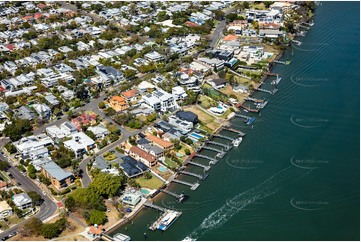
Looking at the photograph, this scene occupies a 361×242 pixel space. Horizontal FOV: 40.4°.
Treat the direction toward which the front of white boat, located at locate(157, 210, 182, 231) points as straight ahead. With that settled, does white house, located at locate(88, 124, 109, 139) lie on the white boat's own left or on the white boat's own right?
on the white boat's own left

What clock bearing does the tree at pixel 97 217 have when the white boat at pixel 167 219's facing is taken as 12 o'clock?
The tree is roughly at 7 o'clock from the white boat.

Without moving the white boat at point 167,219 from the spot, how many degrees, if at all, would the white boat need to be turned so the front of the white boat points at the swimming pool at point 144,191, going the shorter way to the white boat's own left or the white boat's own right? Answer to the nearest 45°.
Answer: approximately 90° to the white boat's own left

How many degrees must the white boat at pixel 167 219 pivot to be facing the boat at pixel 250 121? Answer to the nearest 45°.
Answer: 0° — it already faces it

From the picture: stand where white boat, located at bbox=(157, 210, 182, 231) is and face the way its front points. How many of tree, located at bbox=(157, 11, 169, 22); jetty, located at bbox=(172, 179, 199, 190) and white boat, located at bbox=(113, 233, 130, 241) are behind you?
1

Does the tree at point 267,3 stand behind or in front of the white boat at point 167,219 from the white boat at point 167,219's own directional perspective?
in front

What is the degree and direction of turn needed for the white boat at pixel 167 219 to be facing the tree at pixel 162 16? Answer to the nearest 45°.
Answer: approximately 45° to its left

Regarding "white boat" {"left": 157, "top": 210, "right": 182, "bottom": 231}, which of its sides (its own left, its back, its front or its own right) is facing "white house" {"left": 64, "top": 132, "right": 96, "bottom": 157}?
left

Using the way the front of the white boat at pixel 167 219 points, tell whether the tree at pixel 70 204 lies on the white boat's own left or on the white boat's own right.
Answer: on the white boat's own left

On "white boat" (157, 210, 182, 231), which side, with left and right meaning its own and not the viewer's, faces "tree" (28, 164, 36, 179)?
right
